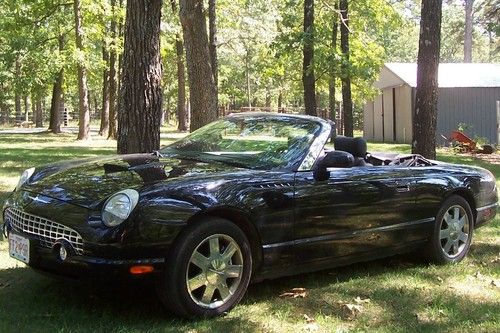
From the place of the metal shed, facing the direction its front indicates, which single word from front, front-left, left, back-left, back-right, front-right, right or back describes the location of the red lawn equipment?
front-left

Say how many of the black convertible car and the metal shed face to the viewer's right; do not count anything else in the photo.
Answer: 0

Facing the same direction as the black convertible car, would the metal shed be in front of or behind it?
behind

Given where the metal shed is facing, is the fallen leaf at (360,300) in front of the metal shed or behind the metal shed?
in front

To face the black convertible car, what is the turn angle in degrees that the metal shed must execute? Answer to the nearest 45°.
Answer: approximately 45° to its left

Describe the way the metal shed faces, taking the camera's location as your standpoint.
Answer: facing the viewer and to the left of the viewer

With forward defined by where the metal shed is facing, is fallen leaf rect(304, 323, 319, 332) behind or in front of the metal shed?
in front

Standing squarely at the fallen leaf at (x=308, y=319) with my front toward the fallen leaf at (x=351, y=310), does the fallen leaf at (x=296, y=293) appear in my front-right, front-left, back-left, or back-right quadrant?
front-left
